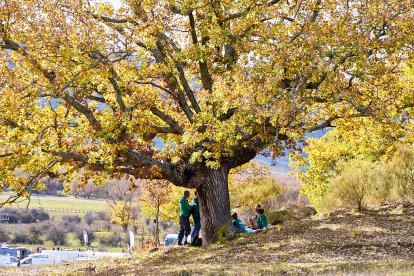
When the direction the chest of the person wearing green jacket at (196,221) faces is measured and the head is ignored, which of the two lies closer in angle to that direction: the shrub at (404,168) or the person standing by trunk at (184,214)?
the person standing by trunk

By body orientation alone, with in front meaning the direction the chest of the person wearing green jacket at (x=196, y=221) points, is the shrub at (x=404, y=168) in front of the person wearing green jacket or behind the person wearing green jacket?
behind

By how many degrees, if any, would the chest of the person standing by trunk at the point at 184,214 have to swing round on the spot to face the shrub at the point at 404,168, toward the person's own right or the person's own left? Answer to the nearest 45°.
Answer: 0° — they already face it

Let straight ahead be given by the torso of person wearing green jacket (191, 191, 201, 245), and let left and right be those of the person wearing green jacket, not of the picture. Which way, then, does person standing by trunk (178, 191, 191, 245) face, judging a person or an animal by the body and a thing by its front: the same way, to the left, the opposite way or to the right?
the opposite way

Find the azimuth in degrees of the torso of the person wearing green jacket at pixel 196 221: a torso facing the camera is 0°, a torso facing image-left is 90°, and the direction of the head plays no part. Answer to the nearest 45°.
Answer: approximately 90°

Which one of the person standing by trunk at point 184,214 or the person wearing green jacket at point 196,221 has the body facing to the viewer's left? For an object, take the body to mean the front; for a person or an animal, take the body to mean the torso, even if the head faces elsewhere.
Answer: the person wearing green jacket

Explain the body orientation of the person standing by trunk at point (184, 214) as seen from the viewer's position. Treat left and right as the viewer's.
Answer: facing to the right of the viewer

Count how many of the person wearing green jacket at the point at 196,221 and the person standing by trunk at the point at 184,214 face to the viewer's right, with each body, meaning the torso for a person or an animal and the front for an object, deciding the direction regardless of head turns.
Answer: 1
